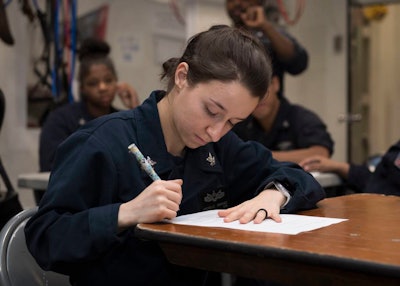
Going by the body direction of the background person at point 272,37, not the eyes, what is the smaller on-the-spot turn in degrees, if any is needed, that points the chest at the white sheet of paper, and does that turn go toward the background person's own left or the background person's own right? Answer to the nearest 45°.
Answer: approximately 45° to the background person's own left

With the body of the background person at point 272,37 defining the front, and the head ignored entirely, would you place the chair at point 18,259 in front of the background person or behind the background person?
in front

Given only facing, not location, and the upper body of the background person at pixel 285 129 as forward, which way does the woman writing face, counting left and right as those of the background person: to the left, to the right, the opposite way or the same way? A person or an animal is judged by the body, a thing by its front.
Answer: to the left

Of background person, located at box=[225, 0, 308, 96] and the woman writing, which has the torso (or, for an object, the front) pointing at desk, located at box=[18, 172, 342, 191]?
the background person

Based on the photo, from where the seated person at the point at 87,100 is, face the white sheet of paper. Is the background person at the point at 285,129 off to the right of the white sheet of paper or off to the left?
left

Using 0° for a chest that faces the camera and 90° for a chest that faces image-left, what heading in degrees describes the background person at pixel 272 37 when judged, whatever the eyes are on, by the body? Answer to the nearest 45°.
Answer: approximately 45°

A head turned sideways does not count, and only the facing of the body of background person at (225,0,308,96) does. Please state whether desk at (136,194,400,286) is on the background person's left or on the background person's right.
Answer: on the background person's left

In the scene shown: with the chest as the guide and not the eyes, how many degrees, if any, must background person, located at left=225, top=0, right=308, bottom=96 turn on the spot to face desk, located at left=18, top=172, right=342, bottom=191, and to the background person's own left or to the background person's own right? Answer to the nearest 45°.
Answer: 0° — they already face it

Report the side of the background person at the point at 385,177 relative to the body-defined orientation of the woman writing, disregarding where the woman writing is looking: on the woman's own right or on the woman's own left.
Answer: on the woman's own left

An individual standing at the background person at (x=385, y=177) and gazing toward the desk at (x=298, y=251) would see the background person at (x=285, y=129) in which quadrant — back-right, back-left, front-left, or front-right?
back-right

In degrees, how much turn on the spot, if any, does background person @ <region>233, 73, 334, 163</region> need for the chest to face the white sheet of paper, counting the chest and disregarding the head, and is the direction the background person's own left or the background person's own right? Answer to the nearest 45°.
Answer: approximately 45° to the background person's own left

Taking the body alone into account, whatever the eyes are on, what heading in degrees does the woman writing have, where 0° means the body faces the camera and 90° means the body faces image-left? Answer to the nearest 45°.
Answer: approximately 315°
